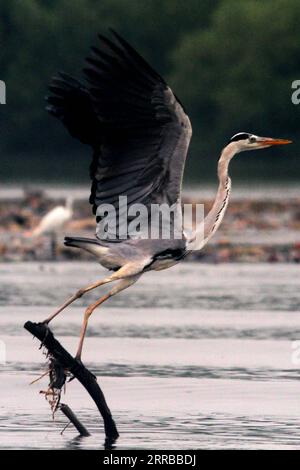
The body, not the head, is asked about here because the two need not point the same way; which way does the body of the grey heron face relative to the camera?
to the viewer's right

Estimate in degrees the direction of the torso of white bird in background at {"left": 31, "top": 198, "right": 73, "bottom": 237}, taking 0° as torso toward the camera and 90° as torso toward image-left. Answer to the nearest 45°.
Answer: approximately 270°

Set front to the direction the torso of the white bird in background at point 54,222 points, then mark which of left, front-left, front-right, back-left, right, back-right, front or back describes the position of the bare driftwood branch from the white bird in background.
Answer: right

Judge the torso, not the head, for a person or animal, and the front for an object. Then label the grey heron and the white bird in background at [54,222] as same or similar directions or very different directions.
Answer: same or similar directions

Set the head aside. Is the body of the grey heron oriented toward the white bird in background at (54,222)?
no

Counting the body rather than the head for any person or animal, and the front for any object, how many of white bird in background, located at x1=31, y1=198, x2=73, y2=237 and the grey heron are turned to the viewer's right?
2

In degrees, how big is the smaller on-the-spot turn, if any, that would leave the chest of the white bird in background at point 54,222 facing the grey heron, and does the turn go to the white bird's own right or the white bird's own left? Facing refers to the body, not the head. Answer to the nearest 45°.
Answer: approximately 90° to the white bird's own right
